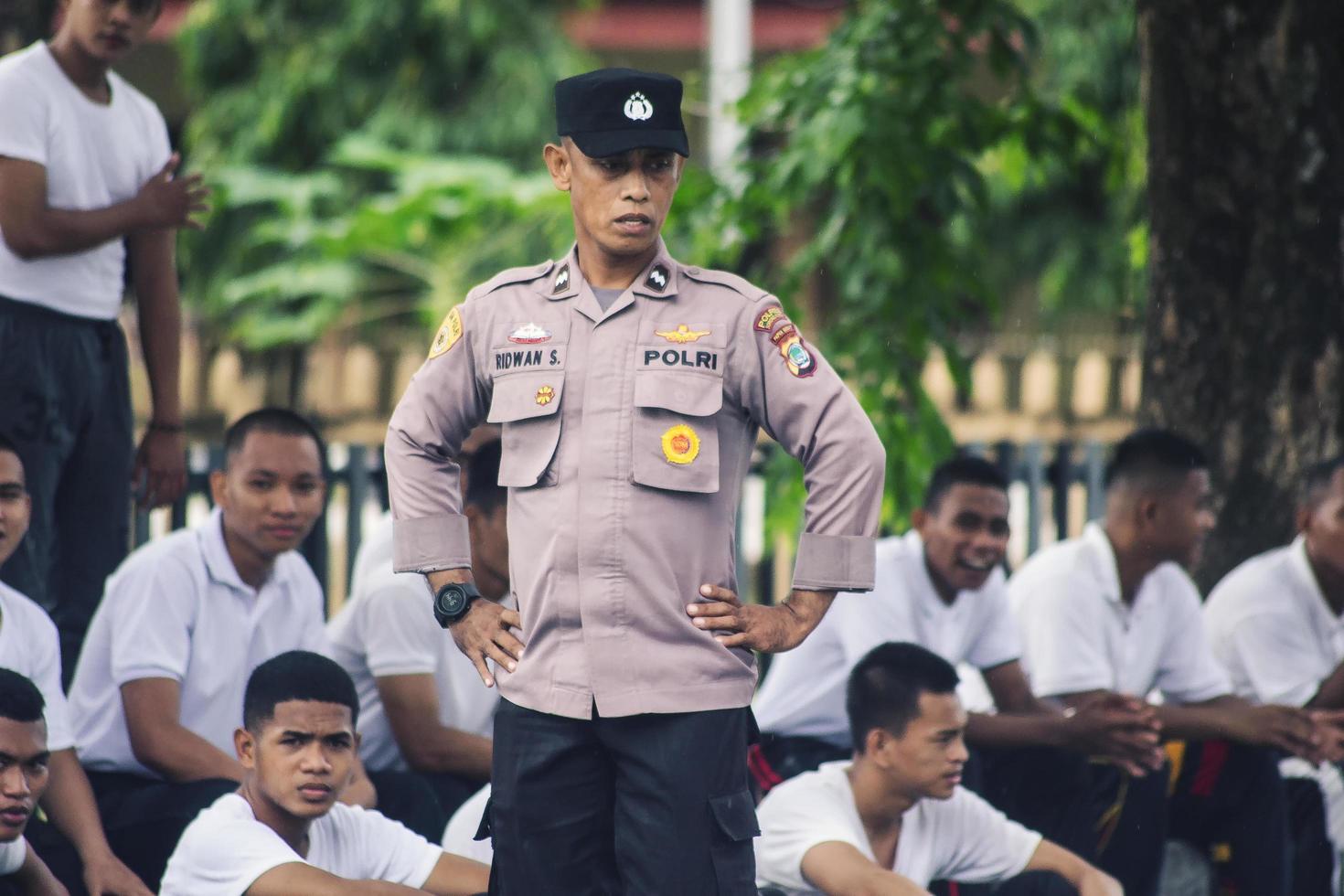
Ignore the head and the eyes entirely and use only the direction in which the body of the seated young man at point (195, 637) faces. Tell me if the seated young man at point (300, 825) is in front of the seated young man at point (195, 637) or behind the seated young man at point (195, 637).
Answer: in front

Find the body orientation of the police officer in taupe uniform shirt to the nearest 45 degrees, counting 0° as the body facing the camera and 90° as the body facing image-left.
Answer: approximately 0°

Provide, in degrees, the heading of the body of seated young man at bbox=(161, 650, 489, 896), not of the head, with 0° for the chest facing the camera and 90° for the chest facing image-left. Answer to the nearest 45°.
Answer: approximately 315°

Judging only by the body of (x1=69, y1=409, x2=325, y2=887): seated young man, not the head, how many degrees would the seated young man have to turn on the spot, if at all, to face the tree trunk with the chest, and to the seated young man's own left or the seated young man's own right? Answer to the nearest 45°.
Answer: approximately 45° to the seated young man's own left

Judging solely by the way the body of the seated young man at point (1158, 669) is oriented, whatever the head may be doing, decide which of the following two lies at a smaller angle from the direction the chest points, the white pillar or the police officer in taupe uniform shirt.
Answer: the police officer in taupe uniform shirt
